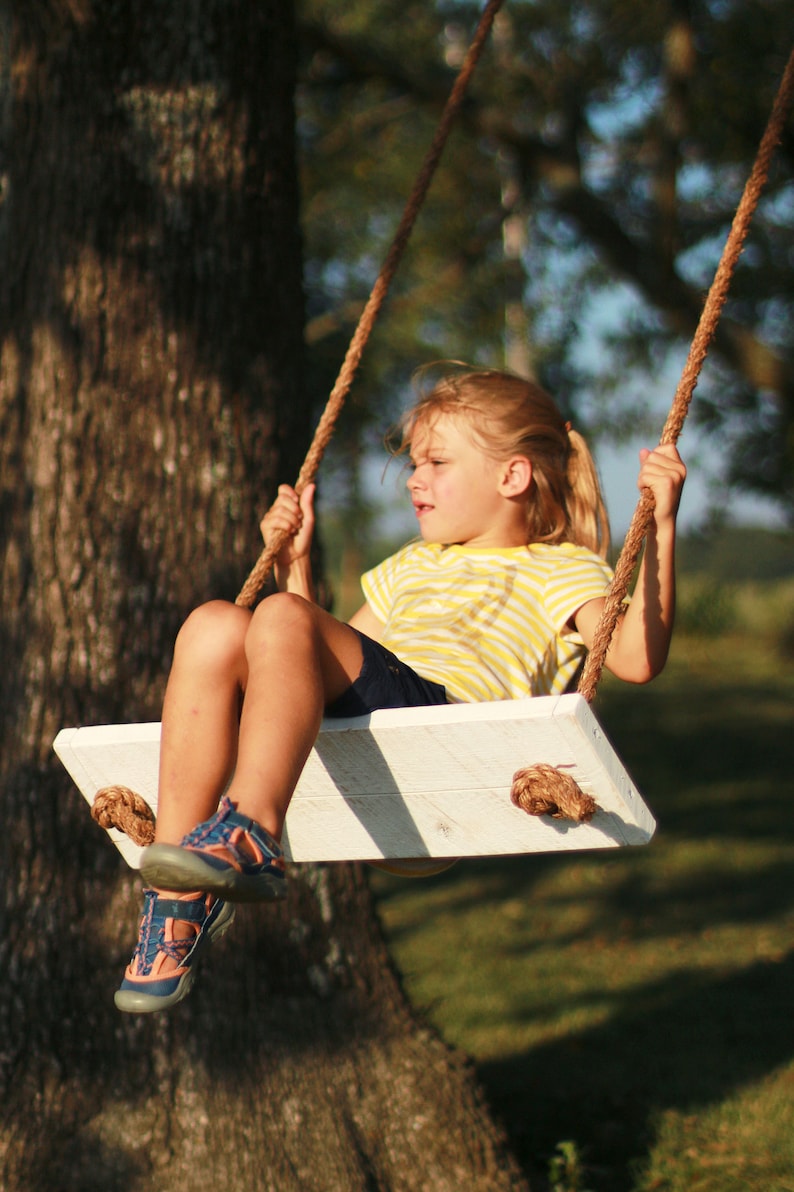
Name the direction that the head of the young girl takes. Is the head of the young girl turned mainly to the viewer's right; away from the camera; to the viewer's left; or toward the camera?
to the viewer's left

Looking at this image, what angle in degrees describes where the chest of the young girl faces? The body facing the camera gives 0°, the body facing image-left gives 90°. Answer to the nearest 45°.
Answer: approximately 45°
